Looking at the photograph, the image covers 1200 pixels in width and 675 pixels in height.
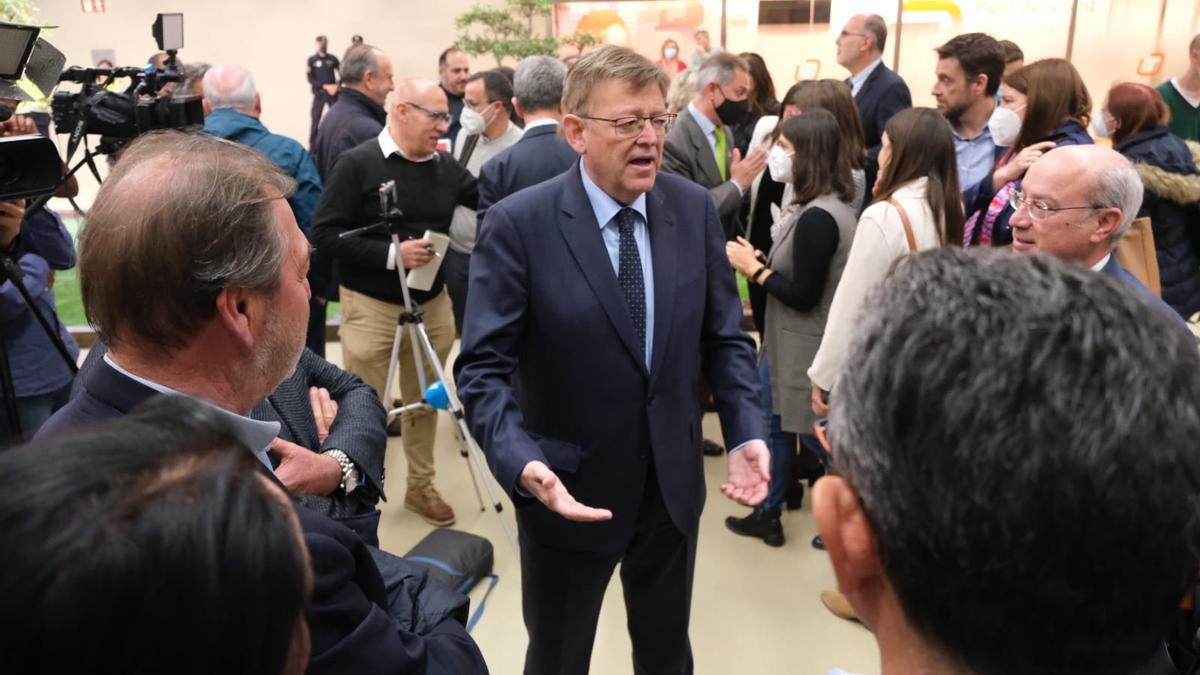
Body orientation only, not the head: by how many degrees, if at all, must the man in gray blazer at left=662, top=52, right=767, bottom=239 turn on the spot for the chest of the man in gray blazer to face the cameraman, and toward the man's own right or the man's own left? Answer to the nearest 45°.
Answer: approximately 90° to the man's own right

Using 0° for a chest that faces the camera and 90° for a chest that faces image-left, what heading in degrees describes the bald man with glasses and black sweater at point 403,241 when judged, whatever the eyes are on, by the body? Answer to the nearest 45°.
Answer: approximately 315°

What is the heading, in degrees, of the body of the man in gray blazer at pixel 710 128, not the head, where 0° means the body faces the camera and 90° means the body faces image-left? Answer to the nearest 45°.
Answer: approximately 315°

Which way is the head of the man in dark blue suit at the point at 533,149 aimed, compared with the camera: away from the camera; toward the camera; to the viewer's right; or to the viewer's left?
away from the camera

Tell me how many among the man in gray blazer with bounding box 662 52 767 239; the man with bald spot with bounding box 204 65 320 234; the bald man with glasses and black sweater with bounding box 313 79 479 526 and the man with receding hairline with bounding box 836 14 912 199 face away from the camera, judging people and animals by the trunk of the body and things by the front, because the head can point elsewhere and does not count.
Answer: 1

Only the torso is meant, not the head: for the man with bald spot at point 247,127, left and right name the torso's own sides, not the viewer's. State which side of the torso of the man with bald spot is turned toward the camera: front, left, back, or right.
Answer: back

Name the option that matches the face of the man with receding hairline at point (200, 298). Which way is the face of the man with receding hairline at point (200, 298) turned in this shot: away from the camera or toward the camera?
away from the camera

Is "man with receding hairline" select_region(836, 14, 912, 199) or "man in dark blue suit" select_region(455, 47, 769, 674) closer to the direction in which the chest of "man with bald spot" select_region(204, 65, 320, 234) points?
the man with receding hairline
